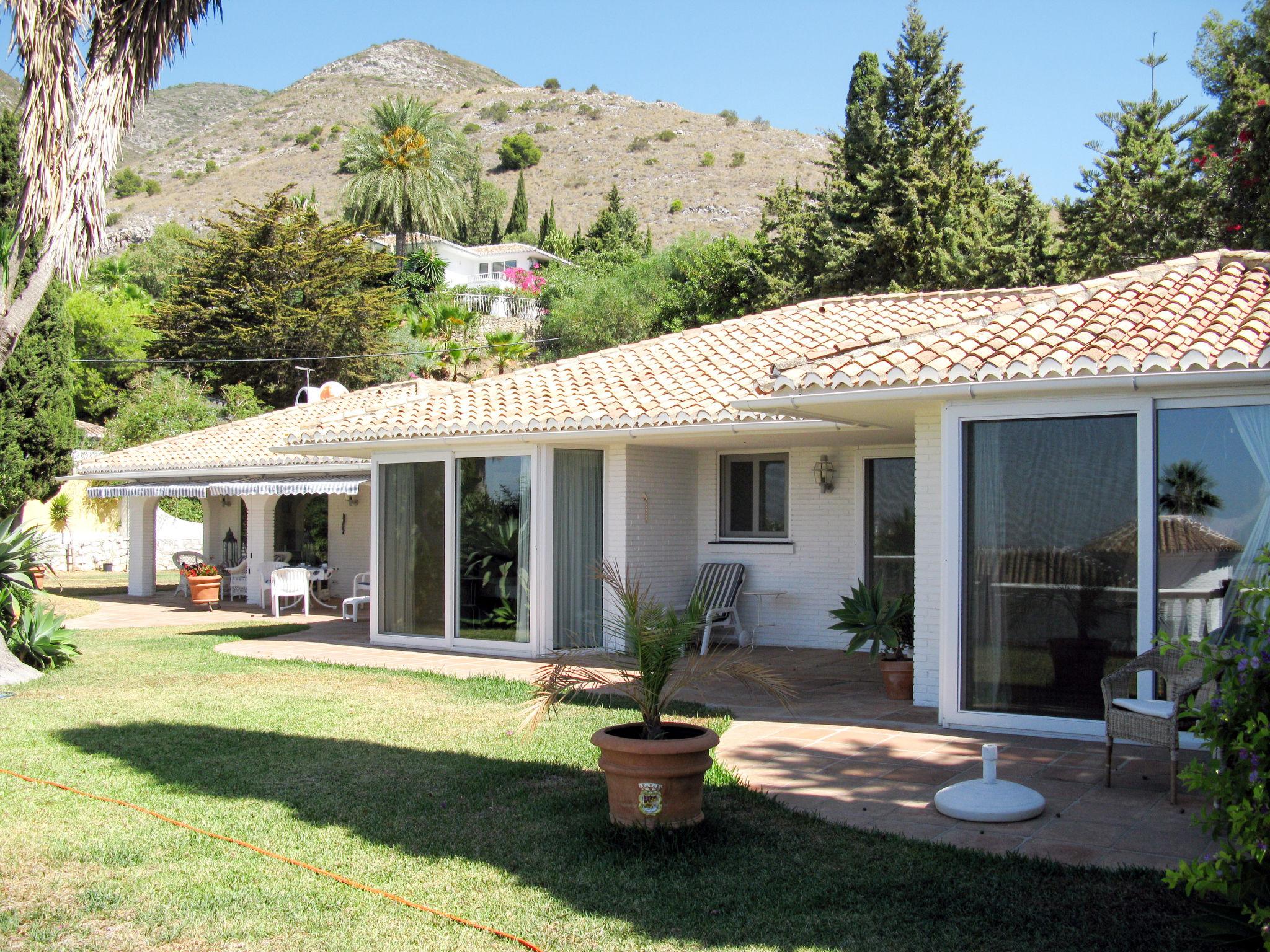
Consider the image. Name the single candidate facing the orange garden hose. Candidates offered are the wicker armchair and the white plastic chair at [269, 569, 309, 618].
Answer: the wicker armchair

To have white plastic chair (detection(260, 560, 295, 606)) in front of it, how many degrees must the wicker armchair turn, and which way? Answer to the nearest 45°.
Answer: approximately 90° to its right

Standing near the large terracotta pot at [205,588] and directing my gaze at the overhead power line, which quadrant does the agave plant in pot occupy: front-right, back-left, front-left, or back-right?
back-right

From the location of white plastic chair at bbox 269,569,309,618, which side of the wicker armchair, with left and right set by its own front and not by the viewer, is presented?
right

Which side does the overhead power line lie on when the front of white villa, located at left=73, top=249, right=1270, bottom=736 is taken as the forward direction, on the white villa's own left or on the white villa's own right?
on the white villa's own right
